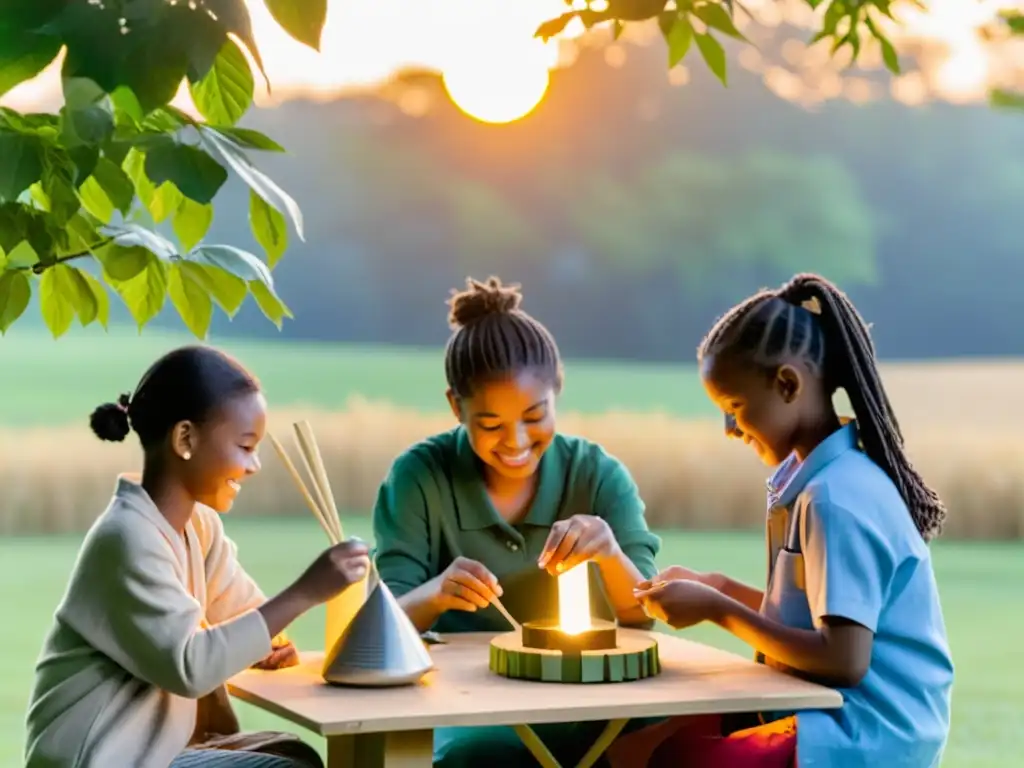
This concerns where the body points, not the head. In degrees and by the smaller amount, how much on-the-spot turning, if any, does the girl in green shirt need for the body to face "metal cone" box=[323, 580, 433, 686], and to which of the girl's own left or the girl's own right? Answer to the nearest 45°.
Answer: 0° — they already face it

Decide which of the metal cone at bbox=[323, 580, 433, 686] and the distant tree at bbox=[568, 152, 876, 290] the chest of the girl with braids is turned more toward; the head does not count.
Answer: the metal cone

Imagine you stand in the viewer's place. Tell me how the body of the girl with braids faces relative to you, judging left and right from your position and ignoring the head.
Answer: facing to the left of the viewer

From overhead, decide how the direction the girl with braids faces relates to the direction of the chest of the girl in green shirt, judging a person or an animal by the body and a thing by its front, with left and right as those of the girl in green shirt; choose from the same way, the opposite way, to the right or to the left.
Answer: to the right

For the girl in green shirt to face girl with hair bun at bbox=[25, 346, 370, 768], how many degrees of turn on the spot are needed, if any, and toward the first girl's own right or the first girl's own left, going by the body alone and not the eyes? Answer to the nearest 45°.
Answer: approximately 45° to the first girl's own right

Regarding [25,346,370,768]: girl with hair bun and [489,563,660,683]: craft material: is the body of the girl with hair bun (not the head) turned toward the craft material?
yes

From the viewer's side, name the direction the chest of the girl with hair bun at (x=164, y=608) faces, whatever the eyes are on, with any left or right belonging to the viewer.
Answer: facing to the right of the viewer

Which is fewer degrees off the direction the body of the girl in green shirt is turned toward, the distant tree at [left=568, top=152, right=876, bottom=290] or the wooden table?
the wooden table

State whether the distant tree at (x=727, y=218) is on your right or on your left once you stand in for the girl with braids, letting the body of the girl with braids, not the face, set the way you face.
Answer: on your right

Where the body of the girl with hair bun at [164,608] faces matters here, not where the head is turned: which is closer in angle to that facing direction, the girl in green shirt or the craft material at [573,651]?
the craft material

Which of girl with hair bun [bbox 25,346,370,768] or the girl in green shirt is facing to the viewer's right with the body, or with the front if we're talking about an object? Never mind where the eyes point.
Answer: the girl with hair bun

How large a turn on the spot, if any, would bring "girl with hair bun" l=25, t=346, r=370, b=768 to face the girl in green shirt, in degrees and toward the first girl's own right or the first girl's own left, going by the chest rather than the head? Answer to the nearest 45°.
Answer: approximately 45° to the first girl's own left

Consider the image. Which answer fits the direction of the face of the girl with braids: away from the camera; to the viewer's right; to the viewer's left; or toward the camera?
to the viewer's left
